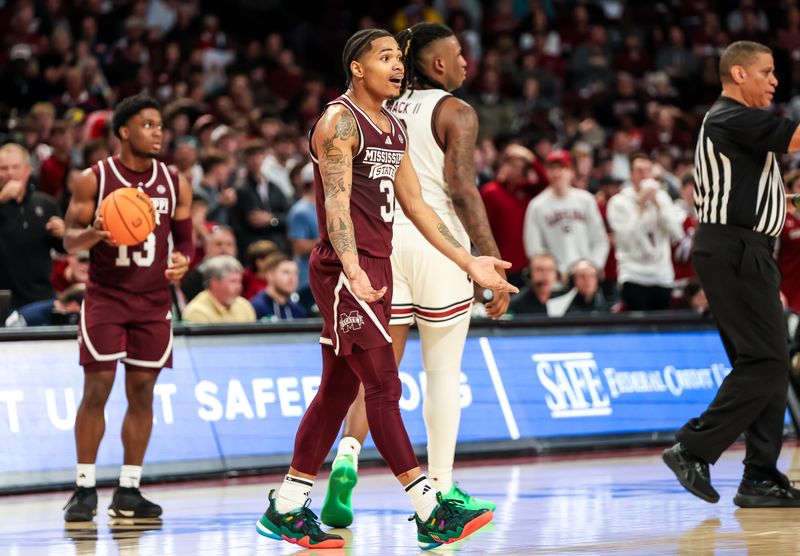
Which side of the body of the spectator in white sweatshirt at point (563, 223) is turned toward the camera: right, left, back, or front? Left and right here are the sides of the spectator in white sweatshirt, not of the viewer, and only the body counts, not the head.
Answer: front

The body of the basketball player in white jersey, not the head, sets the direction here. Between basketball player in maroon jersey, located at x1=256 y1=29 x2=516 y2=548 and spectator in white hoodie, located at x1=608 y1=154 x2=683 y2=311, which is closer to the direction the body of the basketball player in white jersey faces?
the spectator in white hoodie

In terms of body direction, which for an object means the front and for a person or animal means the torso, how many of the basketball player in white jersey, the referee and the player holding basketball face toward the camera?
1

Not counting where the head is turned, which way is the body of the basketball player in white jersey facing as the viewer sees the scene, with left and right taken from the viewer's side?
facing away from the viewer and to the right of the viewer

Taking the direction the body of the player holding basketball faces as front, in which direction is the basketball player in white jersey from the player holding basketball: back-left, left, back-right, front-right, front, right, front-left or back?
front-left

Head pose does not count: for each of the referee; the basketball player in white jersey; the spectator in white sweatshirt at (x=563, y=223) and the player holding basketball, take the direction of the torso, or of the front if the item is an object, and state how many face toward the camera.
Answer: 2

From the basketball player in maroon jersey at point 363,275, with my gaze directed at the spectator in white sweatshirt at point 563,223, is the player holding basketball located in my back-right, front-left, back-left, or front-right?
front-left

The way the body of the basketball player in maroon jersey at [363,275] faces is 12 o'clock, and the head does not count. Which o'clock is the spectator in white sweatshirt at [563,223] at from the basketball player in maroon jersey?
The spectator in white sweatshirt is roughly at 8 o'clock from the basketball player in maroon jersey.

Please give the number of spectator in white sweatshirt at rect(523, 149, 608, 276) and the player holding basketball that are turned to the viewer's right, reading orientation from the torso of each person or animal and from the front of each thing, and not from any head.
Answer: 0

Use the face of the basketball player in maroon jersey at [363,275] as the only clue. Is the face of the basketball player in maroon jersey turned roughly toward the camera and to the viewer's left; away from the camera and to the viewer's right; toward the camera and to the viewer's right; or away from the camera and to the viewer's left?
toward the camera and to the viewer's right

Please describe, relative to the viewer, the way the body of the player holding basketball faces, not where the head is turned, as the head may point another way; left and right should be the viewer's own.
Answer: facing the viewer

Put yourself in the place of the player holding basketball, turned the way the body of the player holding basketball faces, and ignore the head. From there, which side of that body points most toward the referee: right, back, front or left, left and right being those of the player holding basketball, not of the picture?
left
